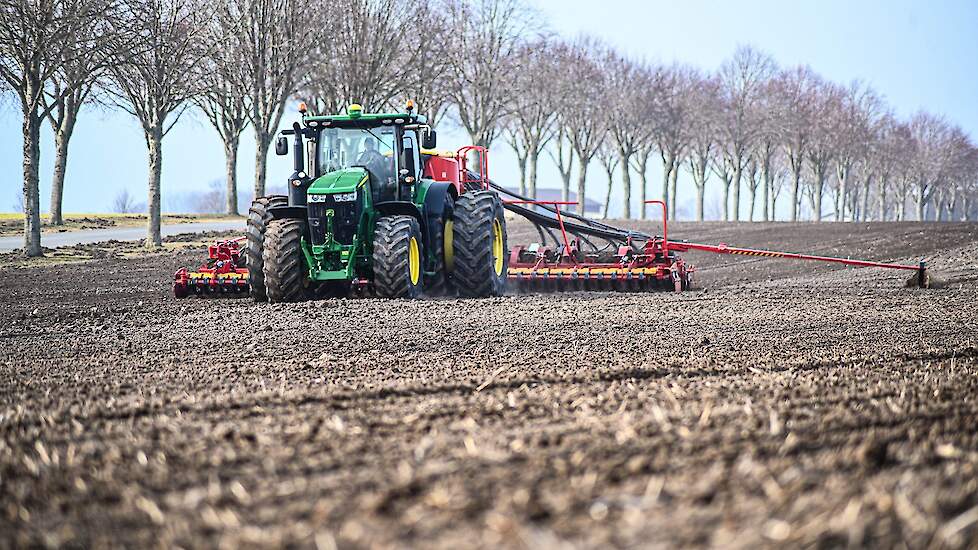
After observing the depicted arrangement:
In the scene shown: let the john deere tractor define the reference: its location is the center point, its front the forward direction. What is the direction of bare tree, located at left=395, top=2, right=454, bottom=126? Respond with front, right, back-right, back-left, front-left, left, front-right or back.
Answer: back

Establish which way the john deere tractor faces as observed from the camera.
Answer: facing the viewer

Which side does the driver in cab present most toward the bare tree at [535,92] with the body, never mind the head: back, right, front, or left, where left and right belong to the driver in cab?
back

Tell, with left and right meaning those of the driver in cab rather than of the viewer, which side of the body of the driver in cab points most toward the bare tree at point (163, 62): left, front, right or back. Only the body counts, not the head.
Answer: back

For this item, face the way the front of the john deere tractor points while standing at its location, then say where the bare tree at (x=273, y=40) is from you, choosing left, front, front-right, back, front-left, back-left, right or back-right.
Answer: back

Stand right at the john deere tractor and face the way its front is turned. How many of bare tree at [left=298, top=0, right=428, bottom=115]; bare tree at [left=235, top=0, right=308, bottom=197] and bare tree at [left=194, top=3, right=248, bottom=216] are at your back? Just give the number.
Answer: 3

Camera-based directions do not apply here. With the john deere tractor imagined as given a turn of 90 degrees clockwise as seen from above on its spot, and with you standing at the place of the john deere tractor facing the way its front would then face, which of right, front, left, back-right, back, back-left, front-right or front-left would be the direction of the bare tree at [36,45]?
front-right

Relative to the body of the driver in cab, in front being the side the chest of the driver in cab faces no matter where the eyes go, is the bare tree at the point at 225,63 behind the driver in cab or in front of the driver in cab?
behind

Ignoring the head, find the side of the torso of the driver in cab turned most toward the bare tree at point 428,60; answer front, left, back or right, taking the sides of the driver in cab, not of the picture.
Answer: back

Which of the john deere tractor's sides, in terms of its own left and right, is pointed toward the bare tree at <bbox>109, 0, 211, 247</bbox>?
back

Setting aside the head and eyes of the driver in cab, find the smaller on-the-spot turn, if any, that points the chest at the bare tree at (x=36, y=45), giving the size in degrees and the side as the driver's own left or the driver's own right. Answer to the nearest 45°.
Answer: approximately 135° to the driver's own right
